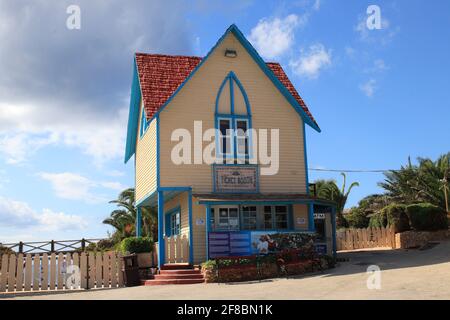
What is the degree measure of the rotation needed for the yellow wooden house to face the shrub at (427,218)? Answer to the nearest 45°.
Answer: approximately 135° to its left

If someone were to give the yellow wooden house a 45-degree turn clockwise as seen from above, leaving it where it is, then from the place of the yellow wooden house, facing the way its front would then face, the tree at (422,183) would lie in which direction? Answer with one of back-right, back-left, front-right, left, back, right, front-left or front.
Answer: back

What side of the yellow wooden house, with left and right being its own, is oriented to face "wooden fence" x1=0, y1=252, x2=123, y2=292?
right

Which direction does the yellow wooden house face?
toward the camera

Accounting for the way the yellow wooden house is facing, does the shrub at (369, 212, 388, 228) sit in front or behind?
behind

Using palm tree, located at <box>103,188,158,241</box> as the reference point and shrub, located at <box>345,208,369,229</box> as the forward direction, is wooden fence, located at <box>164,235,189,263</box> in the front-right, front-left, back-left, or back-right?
front-right

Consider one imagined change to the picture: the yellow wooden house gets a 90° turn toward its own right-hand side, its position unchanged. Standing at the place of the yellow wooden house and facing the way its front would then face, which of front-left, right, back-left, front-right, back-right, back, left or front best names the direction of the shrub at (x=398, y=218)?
back-right

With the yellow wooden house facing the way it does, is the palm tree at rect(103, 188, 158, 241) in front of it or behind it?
behind

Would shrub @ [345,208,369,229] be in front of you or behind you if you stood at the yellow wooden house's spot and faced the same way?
behind
